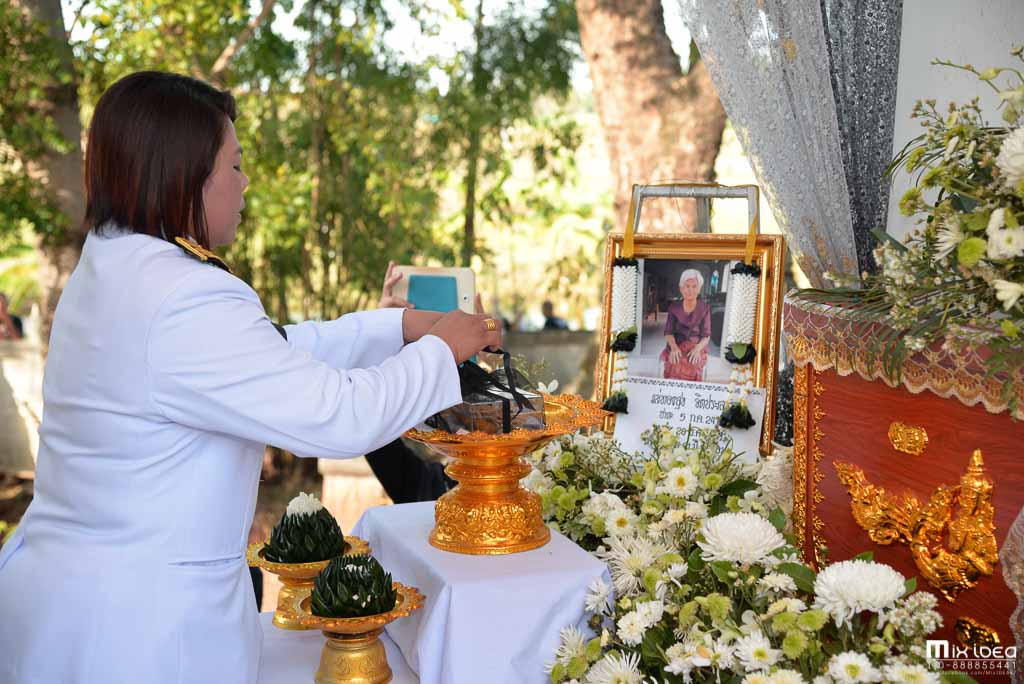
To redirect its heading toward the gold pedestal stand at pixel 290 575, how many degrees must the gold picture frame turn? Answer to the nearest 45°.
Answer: approximately 45° to its right

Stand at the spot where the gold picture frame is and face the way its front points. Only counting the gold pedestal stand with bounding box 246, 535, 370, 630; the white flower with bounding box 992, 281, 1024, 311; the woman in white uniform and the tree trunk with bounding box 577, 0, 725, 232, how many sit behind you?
1

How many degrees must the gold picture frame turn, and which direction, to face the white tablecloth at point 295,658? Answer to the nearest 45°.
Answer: approximately 45° to its right

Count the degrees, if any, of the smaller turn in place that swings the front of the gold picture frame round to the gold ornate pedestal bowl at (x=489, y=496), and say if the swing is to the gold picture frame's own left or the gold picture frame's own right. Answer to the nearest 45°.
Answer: approximately 45° to the gold picture frame's own right

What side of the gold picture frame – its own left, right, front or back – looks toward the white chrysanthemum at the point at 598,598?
front

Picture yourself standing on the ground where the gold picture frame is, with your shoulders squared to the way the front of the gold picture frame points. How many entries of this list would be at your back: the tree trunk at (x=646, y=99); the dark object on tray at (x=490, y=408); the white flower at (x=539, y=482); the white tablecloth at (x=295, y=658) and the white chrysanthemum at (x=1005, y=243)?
1

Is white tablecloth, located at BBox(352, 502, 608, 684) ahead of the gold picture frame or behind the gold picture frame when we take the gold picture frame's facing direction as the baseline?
ahead

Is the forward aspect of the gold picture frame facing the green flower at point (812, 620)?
yes

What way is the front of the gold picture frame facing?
toward the camera

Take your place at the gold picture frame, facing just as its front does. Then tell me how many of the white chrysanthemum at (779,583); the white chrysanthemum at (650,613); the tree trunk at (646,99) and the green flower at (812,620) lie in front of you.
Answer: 3

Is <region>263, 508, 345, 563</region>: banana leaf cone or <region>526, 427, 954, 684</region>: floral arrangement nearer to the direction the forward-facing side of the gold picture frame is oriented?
the floral arrangement

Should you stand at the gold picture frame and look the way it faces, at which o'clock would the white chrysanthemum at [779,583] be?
The white chrysanthemum is roughly at 12 o'clock from the gold picture frame.

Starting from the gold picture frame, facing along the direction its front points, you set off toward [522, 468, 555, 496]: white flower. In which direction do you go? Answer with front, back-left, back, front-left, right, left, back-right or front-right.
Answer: front-right

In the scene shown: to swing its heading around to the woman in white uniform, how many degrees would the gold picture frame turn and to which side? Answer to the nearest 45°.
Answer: approximately 45° to its right

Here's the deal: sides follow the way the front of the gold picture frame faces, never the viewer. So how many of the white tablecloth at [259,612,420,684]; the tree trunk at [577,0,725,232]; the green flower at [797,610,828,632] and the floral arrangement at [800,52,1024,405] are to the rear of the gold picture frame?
1

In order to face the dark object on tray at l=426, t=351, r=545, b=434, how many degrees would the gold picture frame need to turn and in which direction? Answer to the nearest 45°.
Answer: approximately 45° to its right
